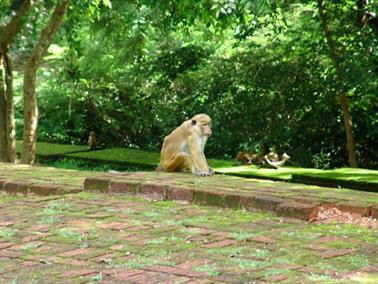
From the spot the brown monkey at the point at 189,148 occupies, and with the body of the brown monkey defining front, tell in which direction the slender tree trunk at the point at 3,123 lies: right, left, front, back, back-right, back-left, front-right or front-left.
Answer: back-left

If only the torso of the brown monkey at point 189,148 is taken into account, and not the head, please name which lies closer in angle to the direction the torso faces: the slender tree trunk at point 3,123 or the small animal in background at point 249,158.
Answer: the small animal in background

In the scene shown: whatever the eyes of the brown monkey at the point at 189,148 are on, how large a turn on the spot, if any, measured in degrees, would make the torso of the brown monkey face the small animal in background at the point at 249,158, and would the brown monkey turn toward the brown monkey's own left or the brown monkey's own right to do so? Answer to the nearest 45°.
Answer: approximately 90° to the brown monkey's own left

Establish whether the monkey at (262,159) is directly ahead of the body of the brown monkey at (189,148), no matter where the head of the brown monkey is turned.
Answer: no

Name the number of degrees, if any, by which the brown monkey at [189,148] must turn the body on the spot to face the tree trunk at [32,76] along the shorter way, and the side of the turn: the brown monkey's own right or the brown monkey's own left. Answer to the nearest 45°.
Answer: approximately 135° to the brown monkey's own left

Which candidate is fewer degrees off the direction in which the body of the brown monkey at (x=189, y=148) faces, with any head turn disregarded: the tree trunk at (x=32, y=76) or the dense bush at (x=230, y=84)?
the dense bush

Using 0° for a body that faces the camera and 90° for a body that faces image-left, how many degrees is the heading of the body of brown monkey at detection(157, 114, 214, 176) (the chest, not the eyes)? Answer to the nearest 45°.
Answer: approximately 270°

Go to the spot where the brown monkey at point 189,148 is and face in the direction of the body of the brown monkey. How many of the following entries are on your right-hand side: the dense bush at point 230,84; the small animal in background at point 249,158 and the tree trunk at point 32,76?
0

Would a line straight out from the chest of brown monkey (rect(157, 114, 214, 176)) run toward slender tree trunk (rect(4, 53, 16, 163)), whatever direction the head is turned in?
no

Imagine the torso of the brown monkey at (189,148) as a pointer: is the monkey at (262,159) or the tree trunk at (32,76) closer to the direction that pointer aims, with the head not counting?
the monkey

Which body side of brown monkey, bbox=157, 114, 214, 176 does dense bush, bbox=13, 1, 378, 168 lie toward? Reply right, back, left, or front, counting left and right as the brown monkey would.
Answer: left
